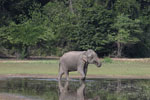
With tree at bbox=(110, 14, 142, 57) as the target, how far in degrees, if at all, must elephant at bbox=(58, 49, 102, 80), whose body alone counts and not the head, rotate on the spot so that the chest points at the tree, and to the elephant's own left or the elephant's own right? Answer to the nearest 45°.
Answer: approximately 90° to the elephant's own left

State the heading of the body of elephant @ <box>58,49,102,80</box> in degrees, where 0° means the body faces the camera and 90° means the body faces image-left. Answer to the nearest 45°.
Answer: approximately 270°
